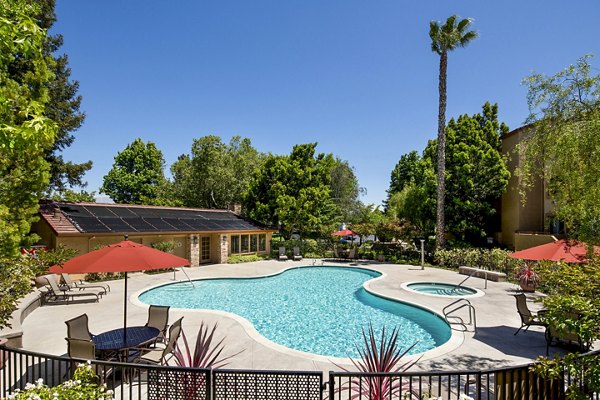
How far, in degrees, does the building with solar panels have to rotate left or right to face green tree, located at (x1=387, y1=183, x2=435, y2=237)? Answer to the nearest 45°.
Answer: approximately 45° to its left

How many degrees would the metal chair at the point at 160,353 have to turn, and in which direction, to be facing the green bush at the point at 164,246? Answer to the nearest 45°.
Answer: approximately 90° to its right

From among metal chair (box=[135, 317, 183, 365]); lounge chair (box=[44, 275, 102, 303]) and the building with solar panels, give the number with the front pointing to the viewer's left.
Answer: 1

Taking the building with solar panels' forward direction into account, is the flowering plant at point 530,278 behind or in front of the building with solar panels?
in front

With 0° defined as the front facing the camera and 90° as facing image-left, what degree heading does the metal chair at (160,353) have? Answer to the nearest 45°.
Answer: approximately 90°

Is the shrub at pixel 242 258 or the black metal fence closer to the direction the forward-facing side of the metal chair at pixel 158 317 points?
the black metal fence

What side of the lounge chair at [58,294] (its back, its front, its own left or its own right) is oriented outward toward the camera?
right

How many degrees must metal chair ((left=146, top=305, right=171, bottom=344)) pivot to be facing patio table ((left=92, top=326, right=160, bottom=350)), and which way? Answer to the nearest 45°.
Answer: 0° — it already faces it

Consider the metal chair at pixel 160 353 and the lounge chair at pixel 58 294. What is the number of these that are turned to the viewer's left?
1

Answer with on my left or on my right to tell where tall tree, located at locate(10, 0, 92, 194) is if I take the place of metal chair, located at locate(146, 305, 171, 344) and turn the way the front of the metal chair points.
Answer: on my right

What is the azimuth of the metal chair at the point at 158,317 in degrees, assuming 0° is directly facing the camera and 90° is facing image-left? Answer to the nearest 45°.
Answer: approximately 45°
